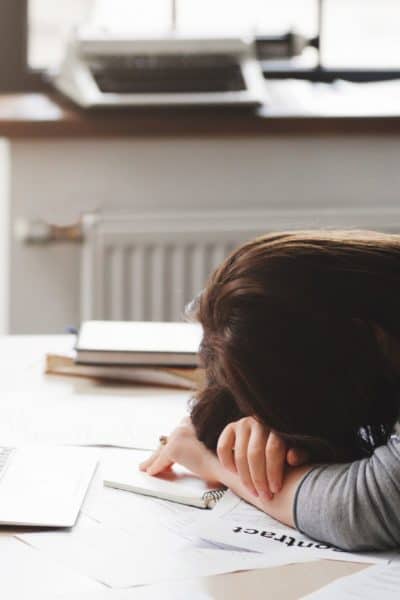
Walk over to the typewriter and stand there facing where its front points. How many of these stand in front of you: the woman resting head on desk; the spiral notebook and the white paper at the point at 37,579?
3

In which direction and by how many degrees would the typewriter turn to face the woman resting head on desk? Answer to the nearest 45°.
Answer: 0° — it already faces them

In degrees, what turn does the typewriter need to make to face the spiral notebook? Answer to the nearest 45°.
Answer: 0° — it already faces it

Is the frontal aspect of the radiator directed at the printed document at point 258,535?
yes

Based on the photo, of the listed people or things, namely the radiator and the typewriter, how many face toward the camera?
2

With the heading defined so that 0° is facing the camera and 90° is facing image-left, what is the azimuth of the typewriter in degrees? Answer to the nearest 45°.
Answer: approximately 0°

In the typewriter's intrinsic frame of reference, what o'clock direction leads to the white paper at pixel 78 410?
The white paper is roughly at 12 o'clock from the typewriter.

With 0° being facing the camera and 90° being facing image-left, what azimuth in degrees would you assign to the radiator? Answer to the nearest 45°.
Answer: approximately 0°

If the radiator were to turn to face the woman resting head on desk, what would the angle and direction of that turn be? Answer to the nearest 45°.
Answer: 0° — it already faces them
